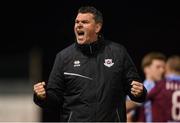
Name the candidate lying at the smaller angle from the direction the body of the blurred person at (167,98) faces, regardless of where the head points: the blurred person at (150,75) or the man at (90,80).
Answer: the blurred person

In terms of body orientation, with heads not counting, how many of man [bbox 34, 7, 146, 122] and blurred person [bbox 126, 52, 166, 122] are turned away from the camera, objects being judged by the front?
0

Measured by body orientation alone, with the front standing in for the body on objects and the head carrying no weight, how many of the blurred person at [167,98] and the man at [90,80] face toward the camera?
1

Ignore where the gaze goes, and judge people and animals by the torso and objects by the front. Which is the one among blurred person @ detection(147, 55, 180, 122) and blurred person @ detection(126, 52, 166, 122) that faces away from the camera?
blurred person @ detection(147, 55, 180, 122)

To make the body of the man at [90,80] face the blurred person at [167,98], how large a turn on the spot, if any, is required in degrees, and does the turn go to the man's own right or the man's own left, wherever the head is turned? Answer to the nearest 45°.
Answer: approximately 135° to the man's own left

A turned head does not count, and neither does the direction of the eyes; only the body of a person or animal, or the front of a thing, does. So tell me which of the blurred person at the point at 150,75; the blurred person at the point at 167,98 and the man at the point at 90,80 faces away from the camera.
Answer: the blurred person at the point at 167,98

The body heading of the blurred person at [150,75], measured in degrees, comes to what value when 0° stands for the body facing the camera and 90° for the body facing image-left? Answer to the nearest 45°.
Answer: approximately 315°

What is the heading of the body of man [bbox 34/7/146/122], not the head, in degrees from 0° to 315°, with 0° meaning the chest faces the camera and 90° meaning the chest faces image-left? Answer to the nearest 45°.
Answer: approximately 0°

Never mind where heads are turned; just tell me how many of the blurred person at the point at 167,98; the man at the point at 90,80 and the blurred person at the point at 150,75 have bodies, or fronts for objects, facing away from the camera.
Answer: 1

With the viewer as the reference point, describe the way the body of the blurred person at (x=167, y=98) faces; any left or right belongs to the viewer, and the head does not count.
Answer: facing away from the viewer
